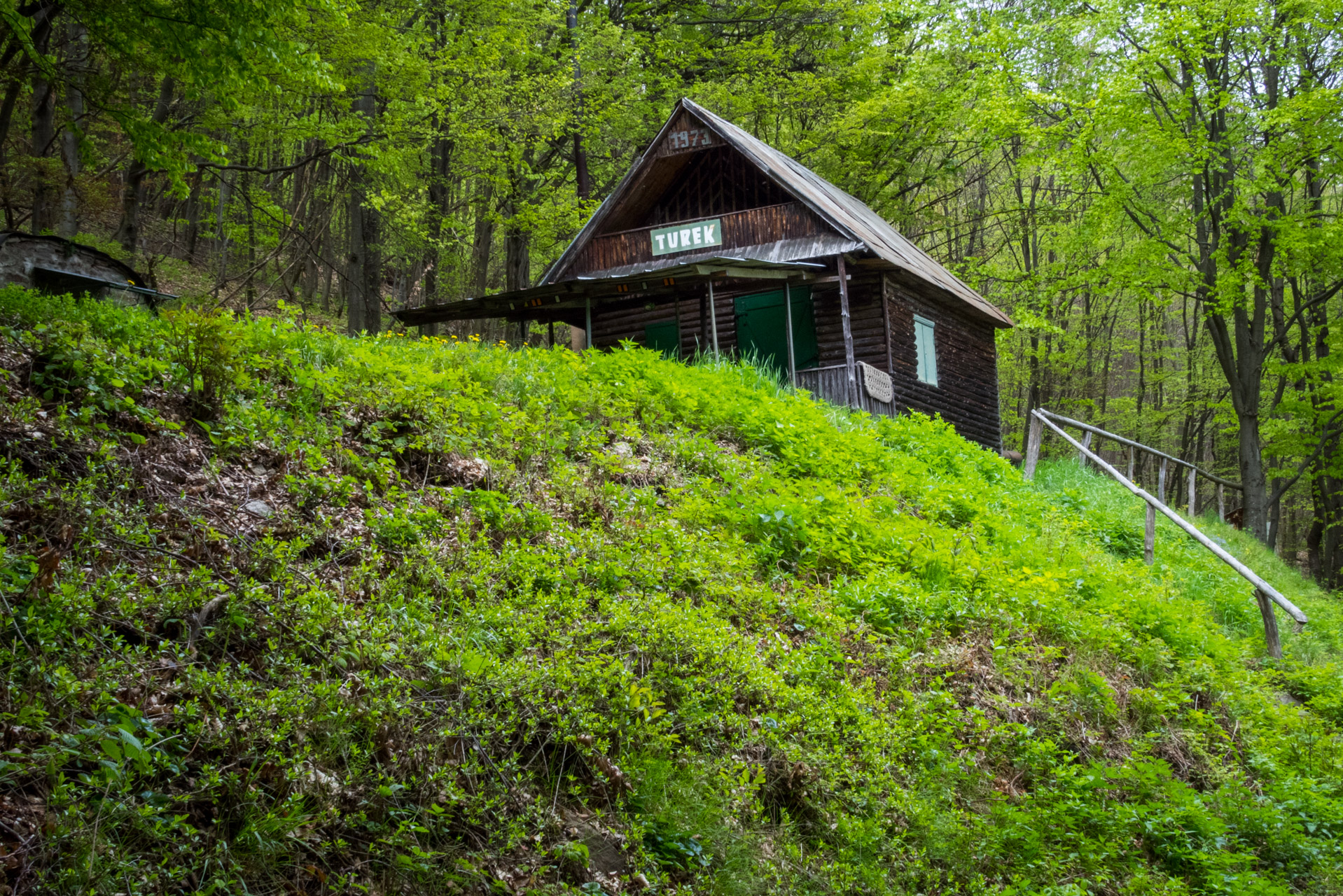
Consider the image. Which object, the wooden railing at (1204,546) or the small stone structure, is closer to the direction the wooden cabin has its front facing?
the small stone structure

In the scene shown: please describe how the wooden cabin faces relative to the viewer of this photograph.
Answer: facing the viewer and to the left of the viewer

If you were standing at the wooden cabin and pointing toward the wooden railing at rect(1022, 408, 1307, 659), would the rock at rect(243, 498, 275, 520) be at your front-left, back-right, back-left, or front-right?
front-right

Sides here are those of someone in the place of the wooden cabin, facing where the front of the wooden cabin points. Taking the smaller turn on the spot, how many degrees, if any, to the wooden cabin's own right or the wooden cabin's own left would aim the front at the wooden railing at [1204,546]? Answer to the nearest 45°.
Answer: approximately 45° to the wooden cabin's own left

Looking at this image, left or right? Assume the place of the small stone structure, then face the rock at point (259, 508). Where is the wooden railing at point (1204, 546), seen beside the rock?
left

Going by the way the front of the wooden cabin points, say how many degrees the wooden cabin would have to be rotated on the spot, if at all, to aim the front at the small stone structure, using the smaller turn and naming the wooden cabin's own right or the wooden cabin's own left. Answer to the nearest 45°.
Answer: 0° — it already faces it

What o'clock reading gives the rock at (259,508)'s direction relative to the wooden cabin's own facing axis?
The rock is roughly at 11 o'clock from the wooden cabin.
